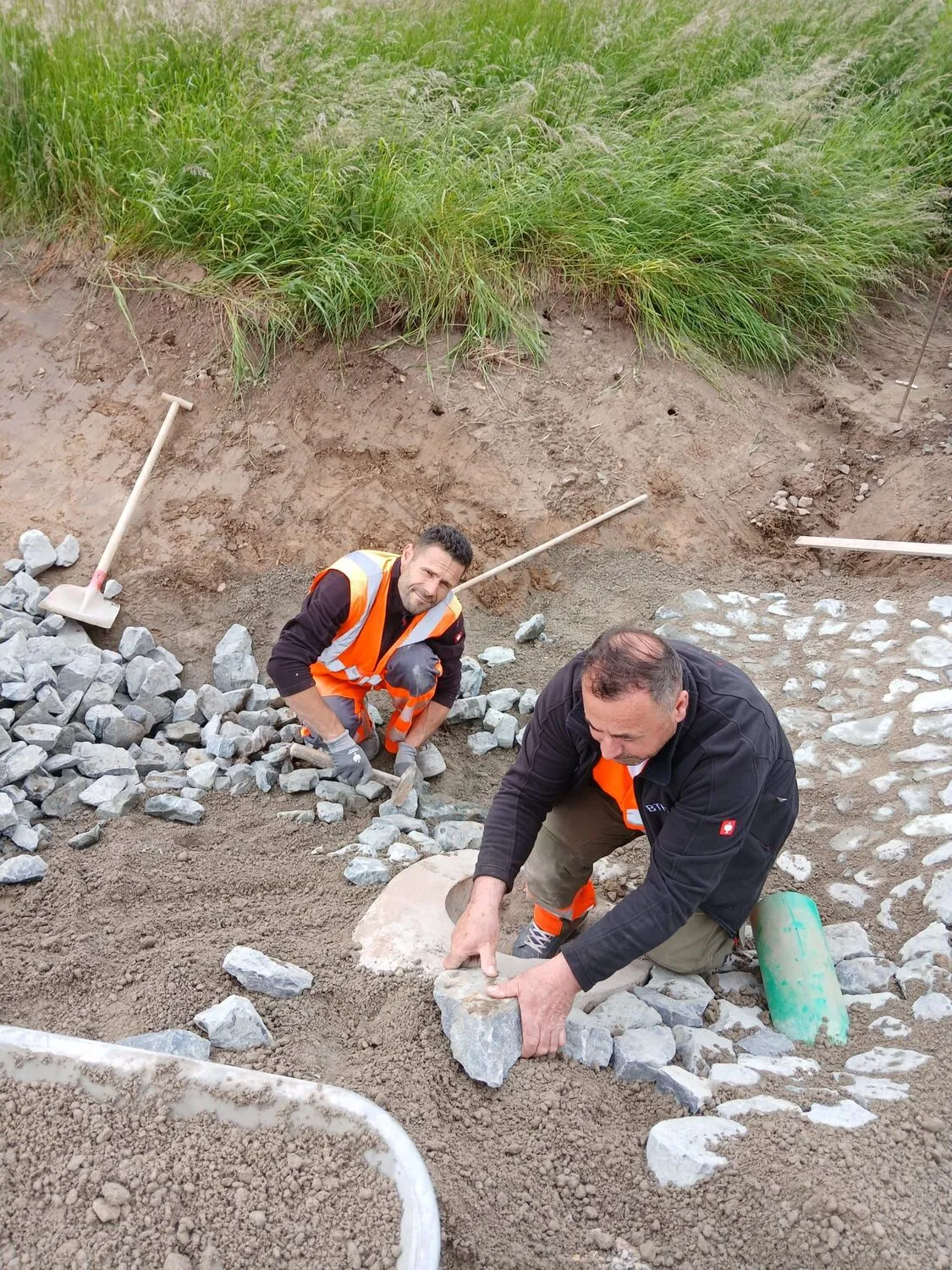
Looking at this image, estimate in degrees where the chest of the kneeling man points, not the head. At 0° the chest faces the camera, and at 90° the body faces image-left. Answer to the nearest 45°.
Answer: approximately 45°

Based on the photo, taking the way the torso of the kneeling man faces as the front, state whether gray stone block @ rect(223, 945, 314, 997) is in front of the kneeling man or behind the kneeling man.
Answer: in front

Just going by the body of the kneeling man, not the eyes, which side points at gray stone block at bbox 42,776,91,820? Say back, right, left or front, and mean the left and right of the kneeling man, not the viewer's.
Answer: right

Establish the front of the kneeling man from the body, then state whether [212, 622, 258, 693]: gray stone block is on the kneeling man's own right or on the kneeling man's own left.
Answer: on the kneeling man's own right

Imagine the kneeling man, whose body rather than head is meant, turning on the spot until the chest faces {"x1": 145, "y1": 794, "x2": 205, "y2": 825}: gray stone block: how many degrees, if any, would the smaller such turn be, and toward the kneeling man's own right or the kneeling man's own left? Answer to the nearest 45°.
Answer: approximately 90° to the kneeling man's own right

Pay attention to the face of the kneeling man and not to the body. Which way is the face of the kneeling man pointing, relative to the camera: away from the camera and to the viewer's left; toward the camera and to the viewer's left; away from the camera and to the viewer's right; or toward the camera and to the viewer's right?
toward the camera and to the viewer's left

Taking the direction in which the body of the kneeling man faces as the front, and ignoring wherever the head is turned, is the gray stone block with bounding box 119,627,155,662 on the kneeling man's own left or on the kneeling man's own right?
on the kneeling man's own right

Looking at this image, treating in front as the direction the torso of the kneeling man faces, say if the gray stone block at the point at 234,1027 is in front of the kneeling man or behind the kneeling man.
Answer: in front
